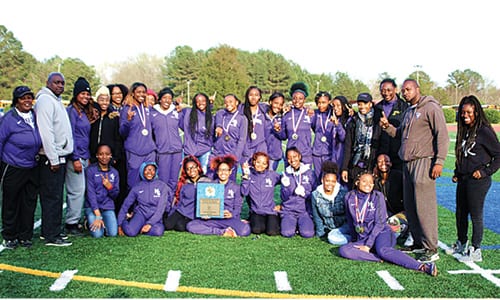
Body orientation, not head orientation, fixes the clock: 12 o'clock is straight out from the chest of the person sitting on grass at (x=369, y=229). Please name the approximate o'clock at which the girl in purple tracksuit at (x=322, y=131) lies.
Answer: The girl in purple tracksuit is roughly at 5 o'clock from the person sitting on grass.

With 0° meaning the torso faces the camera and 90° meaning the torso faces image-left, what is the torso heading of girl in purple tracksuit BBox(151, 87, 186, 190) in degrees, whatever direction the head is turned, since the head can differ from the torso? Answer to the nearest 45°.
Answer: approximately 0°

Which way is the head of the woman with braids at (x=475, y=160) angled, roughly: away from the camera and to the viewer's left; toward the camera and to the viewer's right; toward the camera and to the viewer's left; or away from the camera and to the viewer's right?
toward the camera and to the viewer's left

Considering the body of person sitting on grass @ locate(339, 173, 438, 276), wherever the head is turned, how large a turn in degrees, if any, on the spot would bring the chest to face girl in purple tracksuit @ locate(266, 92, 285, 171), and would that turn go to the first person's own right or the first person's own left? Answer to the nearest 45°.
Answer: approximately 135° to the first person's own right

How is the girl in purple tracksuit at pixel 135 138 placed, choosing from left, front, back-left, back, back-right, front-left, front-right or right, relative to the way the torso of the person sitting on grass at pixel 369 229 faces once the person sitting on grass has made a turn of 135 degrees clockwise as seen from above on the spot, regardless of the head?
front-left

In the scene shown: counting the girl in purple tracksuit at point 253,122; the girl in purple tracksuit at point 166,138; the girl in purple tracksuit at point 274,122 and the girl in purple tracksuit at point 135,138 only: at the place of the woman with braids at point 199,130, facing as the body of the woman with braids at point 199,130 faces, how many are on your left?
2
